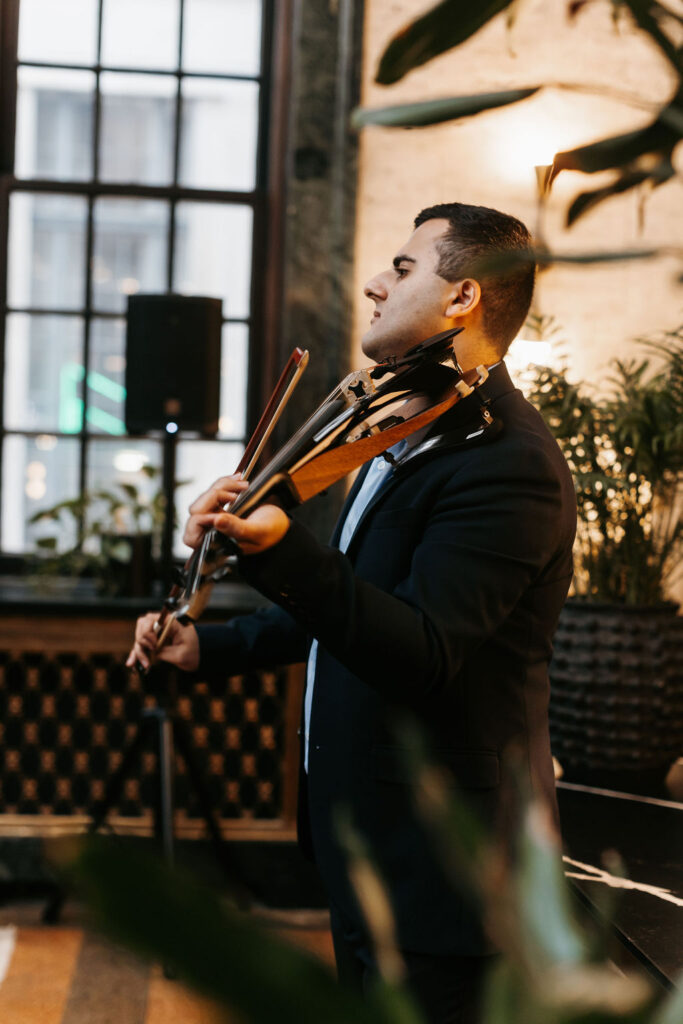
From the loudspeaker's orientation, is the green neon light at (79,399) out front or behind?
behind

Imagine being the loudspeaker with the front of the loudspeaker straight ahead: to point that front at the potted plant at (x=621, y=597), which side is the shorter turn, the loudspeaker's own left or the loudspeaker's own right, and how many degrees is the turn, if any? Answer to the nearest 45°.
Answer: approximately 45° to the loudspeaker's own left

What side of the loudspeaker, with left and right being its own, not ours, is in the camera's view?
front

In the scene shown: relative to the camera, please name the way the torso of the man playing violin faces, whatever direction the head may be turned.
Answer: to the viewer's left

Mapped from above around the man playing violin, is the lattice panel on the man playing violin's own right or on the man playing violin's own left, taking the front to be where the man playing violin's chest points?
on the man playing violin's own right

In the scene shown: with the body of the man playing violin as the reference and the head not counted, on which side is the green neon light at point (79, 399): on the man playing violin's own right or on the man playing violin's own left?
on the man playing violin's own right

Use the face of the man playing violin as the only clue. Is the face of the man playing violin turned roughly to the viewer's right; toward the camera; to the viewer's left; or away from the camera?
to the viewer's left

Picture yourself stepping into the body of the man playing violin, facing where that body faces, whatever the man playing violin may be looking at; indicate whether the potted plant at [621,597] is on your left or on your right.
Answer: on your right
